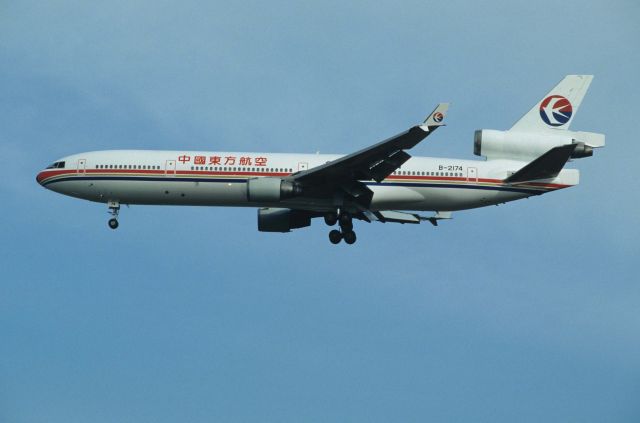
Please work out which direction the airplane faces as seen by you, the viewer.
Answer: facing to the left of the viewer
